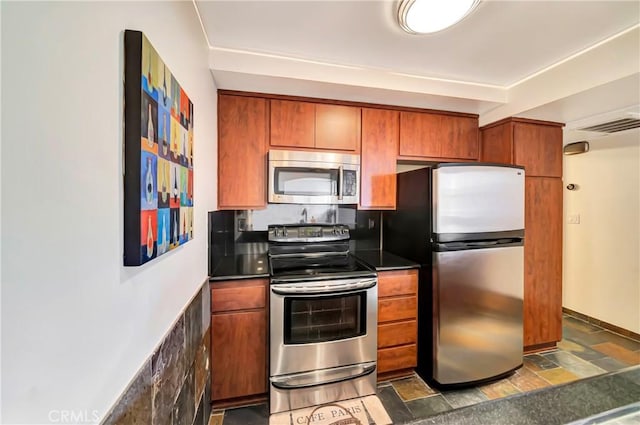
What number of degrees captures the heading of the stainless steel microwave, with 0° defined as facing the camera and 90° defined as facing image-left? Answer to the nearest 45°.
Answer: approximately 0°

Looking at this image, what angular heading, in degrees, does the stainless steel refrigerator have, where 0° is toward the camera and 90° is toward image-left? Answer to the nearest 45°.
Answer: approximately 315°

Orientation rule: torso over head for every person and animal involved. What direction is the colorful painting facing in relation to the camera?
to the viewer's right

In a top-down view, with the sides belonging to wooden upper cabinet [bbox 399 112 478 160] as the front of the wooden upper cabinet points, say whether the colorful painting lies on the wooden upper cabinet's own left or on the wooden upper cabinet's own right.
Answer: on the wooden upper cabinet's own right

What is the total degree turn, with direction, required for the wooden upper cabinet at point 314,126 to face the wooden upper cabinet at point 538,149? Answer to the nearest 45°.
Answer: approximately 90° to its left

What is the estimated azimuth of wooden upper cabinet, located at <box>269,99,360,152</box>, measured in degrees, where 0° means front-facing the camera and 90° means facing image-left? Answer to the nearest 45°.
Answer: approximately 0°

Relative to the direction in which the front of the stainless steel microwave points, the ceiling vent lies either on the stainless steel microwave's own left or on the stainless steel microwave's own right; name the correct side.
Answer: on the stainless steel microwave's own left
